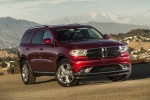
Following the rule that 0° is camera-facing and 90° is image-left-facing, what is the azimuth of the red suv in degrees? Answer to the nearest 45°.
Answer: approximately 315°
